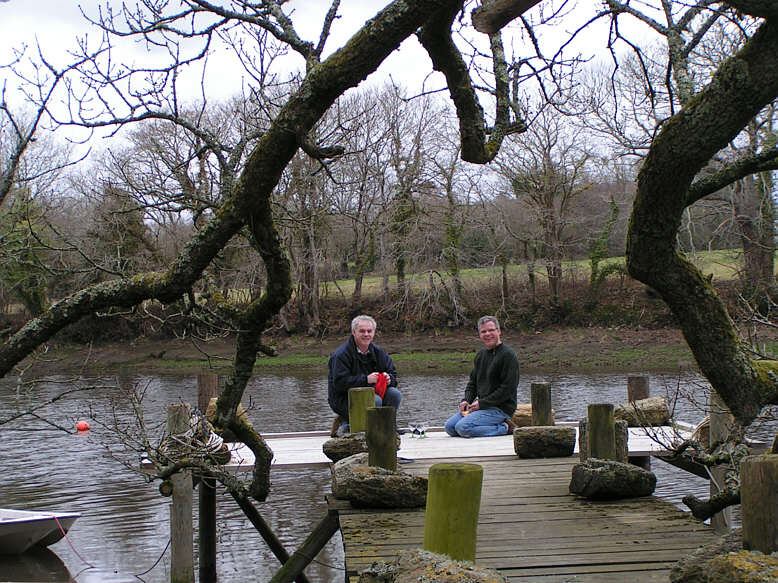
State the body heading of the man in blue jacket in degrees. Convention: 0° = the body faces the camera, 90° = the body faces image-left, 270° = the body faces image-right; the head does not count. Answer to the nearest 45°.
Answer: approximately 315°

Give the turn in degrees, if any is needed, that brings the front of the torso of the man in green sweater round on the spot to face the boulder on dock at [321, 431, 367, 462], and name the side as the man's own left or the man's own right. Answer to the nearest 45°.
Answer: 0° — they already face it

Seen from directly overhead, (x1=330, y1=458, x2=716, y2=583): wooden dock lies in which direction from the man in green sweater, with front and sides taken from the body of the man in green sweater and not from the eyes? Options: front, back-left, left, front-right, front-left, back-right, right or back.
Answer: front-left

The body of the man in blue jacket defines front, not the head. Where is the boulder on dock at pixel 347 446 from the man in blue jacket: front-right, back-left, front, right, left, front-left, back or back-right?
front-right

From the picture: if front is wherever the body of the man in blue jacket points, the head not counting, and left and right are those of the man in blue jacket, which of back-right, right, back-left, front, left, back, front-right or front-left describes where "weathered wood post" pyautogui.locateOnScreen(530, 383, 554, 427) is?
front-left

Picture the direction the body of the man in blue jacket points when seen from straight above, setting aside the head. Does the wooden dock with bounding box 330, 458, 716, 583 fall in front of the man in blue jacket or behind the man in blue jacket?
in front

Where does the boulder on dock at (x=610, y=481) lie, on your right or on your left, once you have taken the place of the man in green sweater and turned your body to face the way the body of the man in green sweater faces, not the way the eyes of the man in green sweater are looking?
on your left

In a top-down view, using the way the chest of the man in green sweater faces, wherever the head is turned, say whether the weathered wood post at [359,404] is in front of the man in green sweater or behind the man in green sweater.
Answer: in front

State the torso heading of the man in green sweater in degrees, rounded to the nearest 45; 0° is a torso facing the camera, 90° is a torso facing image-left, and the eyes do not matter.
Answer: approximately 45°

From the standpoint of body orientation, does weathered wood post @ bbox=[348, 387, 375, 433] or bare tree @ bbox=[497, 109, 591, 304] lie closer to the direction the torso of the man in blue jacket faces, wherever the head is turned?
the weathered wood post

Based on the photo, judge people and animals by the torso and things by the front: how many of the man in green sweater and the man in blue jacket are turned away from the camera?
0
